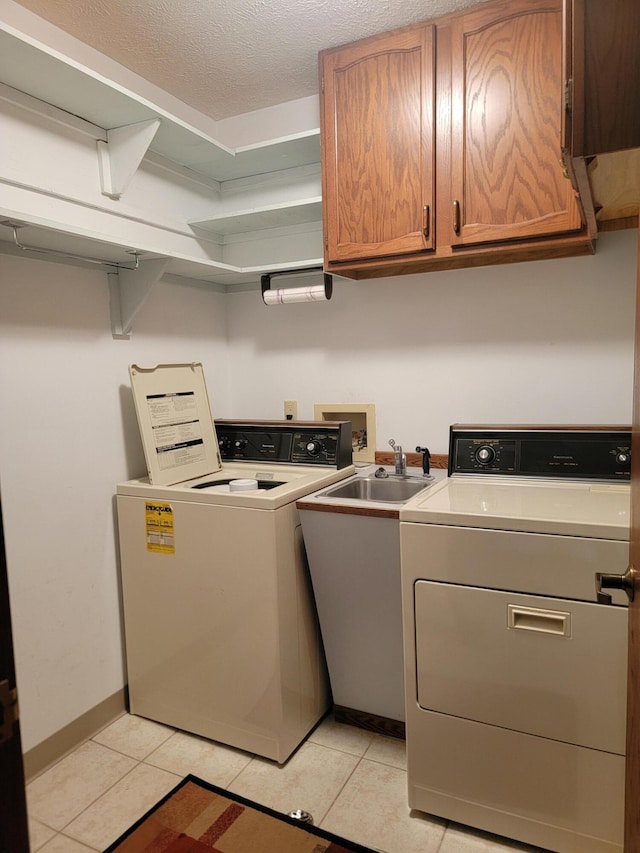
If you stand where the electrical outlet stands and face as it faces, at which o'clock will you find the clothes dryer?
The clothes dryer is roughly at 11 o'clock from the electrical outlet.

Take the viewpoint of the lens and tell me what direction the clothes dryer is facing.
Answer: facing the viewer

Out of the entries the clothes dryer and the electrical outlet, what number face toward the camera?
2

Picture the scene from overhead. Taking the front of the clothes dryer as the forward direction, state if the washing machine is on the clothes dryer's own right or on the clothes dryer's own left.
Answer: on the clothes dryer's own right

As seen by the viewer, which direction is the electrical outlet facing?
toward the camera

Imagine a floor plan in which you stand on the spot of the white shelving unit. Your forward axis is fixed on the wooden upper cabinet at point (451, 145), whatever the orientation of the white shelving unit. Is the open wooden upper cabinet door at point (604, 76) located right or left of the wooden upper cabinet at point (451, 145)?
right
